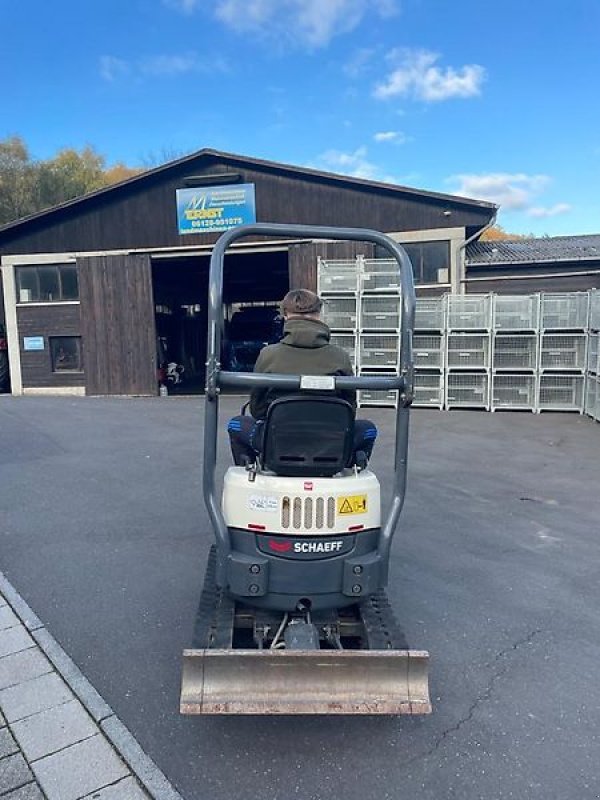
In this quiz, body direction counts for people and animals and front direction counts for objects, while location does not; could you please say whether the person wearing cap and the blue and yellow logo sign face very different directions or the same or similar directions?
very different directions

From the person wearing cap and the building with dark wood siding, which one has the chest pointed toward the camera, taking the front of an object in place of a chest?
the building with dark wood siding

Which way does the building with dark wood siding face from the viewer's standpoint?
toward the camera

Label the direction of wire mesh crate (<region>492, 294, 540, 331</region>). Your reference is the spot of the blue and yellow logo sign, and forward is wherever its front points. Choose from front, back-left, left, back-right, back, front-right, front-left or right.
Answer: front-left

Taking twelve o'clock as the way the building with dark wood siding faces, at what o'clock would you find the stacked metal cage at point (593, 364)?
The stacked metal cage is roughly at 10 o'clock from the building with dark wood siding.

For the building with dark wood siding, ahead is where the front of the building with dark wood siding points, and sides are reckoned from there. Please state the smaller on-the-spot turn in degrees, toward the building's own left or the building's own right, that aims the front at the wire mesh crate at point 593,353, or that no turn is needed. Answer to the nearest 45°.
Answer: approximately 45° to the building's own left

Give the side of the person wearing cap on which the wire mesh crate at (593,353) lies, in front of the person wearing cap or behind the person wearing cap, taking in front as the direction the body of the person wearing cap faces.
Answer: in front

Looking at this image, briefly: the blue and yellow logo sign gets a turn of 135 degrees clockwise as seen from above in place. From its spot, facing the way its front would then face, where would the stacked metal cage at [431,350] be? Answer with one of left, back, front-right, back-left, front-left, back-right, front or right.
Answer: back

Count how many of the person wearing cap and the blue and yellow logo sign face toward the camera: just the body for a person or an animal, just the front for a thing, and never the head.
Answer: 1

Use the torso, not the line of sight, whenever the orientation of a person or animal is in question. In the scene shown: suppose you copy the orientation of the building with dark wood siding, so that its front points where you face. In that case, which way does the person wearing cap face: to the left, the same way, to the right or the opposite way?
the opposite way

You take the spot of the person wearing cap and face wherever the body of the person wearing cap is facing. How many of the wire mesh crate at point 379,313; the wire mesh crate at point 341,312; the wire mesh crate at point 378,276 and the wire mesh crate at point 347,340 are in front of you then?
4

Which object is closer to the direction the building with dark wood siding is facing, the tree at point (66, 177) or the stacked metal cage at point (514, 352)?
the stacked metal cage

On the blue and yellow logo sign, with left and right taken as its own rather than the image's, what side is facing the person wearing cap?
front

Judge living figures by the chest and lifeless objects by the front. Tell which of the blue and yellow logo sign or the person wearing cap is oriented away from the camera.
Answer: the person wearing cap

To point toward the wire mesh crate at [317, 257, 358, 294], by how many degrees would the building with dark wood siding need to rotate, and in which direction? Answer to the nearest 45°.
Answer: approximately 45° to its left

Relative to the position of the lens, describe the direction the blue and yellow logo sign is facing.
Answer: facing the viewer

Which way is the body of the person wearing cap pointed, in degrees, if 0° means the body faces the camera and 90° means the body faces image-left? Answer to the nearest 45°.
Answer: approximately 180°
